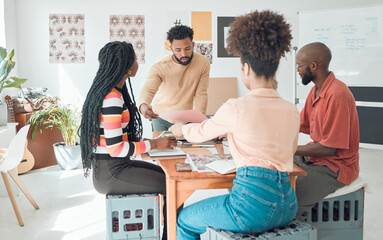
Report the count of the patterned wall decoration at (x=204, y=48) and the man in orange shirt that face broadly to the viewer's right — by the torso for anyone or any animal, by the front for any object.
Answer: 0

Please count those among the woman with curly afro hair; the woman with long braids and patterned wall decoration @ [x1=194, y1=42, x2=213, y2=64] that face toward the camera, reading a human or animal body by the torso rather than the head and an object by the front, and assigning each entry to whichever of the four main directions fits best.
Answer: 1

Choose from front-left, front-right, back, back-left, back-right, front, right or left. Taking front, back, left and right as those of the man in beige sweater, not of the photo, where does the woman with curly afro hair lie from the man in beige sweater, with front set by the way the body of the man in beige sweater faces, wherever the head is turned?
front

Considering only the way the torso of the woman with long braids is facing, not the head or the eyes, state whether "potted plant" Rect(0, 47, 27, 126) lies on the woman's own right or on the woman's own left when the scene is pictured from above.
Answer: on the woman's own left

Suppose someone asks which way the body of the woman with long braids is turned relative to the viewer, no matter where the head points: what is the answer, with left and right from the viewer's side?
facing to the right of the viewer

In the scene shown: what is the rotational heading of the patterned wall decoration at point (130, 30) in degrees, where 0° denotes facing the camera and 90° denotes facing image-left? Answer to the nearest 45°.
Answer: approximately 0°

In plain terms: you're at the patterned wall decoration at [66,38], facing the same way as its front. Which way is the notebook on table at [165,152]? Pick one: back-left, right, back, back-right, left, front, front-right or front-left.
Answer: front

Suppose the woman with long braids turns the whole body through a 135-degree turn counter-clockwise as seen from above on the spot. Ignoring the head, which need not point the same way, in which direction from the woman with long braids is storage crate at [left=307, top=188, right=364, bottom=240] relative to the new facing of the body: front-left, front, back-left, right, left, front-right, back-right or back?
back-right

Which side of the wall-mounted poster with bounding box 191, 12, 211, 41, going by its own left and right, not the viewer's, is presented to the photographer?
front

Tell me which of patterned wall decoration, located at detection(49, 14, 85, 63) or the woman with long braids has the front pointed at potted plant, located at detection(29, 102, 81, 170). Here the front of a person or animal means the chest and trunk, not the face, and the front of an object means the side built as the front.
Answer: the patterned wall decoration

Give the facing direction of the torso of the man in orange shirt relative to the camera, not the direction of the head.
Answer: to the viewer's left

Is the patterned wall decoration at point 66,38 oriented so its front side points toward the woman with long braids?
yes

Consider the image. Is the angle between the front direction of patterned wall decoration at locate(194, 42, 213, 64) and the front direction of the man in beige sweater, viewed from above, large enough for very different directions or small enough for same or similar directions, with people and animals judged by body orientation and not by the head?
same or similar directions
